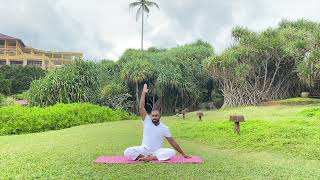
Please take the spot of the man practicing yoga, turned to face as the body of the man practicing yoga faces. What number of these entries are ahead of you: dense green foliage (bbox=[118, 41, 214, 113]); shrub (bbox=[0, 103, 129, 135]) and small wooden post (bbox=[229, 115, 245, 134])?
0

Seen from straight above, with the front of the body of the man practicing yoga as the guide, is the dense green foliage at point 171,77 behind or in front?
behind

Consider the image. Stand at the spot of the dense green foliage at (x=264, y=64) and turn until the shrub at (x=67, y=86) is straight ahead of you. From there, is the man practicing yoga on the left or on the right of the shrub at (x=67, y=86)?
left

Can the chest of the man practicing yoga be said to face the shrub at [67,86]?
no

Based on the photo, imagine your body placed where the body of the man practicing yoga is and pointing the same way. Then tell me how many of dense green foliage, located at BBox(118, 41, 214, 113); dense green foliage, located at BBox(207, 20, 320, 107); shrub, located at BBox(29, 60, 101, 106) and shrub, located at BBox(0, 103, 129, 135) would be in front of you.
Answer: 0

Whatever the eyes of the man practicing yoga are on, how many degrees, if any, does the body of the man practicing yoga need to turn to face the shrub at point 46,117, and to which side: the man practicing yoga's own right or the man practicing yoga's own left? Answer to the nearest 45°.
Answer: approximately 135° to the man practicing yoga's own right

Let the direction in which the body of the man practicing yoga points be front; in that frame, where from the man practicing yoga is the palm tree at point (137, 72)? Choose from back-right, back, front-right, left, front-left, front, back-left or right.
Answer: back

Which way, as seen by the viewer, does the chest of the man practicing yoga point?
toward the camera

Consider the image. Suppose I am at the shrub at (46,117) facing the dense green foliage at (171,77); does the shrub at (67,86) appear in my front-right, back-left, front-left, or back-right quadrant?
front-left
